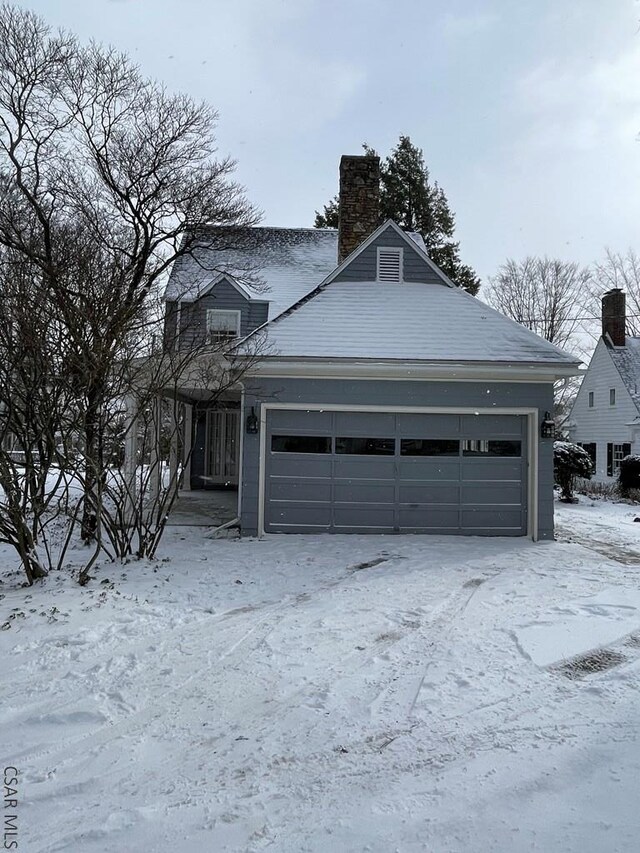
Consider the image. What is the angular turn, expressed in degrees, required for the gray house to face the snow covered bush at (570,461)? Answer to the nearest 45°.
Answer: approximately 135° to its left

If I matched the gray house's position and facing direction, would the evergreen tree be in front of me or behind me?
behind

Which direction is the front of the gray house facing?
toward the camera

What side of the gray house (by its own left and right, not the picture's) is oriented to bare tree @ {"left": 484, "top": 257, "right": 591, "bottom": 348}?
back

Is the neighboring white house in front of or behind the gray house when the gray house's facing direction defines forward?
behind

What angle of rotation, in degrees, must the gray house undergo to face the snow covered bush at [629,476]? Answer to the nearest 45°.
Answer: approximately 135° to its left
